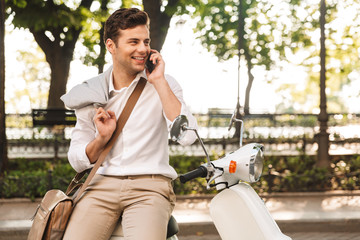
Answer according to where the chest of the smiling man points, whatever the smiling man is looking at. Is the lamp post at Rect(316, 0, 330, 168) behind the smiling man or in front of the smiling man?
behind

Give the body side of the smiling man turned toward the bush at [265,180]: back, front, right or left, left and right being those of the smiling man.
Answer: back

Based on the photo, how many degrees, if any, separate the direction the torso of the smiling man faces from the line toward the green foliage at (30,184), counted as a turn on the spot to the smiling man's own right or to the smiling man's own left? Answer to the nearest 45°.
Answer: approximately 180°

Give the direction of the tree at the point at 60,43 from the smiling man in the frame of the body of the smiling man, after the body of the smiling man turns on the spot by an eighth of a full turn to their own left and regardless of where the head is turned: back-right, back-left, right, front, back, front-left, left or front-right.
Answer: back-left

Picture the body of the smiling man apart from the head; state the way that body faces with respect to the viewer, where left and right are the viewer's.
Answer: facing the viewer

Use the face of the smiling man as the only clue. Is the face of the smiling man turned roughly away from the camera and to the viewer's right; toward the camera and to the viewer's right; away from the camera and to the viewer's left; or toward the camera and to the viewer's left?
toward the camera and to the viewer's right
